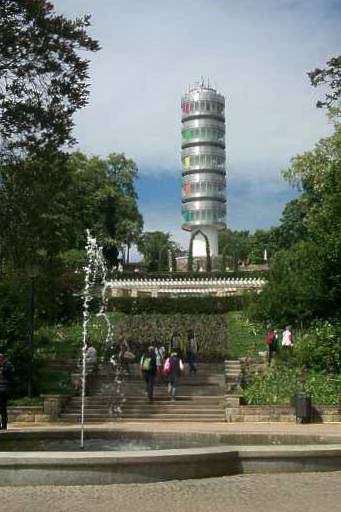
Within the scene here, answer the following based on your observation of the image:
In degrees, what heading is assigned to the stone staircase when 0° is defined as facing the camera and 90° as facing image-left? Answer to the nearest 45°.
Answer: approximately 0°

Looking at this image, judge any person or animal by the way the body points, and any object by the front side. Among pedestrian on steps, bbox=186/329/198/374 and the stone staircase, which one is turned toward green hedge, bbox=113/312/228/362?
the pedestrian on steps

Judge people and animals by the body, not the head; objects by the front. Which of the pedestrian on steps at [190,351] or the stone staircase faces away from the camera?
the pedestrian on steps

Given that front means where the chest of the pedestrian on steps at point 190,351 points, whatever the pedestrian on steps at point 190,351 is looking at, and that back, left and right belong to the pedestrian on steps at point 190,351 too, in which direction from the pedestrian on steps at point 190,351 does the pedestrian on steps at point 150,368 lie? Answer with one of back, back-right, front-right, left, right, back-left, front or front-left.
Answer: back

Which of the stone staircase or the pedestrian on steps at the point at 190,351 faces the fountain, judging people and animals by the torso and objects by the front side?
the stone staircase

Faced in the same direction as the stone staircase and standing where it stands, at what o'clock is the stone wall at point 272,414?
The stone wall is roughly at 10 o'clock from the stone staircase.

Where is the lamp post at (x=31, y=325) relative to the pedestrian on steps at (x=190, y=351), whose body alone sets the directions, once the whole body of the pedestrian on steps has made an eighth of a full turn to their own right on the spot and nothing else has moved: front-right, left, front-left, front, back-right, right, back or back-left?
back

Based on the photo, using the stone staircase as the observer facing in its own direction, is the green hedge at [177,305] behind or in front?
behind

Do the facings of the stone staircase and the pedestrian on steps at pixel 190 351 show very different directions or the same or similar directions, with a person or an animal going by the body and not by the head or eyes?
very different directions

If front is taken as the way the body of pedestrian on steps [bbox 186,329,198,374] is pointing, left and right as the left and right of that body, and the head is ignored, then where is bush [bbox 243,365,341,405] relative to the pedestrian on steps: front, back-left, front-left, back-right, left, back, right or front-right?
back-right

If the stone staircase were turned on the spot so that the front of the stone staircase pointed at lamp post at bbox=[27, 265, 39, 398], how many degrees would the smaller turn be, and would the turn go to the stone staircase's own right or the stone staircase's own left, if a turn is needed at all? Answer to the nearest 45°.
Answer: approximately 90° to the stone staircase's own right

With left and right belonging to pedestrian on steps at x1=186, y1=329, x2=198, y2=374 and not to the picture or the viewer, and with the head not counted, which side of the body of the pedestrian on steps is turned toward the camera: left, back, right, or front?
back

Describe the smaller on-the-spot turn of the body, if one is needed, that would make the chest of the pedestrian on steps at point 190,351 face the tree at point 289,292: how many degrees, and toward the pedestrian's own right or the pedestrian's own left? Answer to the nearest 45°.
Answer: approximately 45° to the pedestrian's own right

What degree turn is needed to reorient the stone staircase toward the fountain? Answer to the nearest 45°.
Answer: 0° — it already faces it

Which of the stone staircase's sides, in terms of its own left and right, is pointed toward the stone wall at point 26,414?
right
